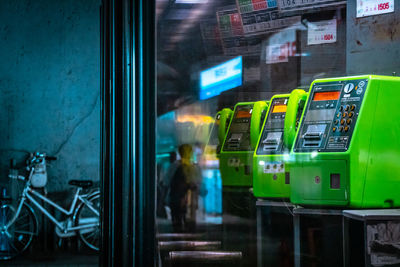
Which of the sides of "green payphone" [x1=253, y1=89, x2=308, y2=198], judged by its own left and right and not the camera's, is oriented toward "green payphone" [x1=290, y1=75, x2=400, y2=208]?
left

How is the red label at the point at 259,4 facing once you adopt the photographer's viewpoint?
facing the viewer

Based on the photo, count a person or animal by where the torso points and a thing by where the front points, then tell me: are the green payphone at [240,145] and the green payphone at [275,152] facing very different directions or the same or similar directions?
same or similar directions

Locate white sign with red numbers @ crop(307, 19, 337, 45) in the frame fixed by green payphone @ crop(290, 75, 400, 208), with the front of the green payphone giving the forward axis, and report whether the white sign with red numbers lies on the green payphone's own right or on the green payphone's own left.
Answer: on the green payphone's own right

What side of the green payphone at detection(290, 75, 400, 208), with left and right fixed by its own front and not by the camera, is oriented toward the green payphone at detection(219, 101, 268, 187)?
right

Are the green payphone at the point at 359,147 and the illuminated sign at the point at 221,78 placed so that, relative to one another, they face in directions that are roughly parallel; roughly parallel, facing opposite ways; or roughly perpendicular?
roughly parallel

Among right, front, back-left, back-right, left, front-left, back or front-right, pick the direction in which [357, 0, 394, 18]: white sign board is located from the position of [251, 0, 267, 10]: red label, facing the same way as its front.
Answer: front-left

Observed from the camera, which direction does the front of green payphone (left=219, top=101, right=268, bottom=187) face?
facing the viewer and to the left of the viewer

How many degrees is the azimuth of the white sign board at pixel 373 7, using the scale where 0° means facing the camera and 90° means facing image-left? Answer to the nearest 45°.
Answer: approximately 45°

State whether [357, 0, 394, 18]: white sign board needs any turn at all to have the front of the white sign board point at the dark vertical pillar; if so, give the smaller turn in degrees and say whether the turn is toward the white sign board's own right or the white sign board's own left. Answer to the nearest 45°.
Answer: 0° — it already faces it

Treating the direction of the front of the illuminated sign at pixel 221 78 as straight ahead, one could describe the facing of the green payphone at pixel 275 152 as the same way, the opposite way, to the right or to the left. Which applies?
the same way

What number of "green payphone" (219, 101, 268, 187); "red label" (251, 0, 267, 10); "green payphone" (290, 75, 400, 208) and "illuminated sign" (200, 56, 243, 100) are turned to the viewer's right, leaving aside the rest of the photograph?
0

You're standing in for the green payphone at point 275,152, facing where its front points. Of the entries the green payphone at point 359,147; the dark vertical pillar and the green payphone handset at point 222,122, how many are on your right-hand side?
1

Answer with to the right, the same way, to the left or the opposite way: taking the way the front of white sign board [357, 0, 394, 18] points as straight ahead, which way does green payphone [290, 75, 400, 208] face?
the same way

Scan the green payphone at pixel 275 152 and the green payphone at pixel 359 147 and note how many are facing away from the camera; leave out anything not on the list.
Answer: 0
